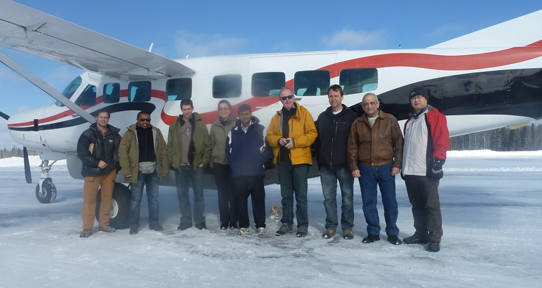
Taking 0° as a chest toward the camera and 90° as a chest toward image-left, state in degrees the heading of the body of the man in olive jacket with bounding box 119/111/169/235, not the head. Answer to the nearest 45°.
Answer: approximately 0°

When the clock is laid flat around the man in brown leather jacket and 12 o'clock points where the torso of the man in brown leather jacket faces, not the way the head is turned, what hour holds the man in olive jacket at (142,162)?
The man in olive jacket is roughly at 3 o'clock from the man in brown leather jacket.

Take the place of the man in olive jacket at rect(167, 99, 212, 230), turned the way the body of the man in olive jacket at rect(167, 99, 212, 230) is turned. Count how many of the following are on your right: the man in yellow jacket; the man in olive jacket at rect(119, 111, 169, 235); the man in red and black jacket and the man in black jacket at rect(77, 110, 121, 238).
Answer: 2

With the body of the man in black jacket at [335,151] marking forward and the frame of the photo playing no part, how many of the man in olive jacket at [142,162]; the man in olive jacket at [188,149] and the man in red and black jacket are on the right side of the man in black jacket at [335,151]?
2

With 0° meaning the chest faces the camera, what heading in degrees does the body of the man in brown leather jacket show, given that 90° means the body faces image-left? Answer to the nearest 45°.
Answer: approximately 0°
